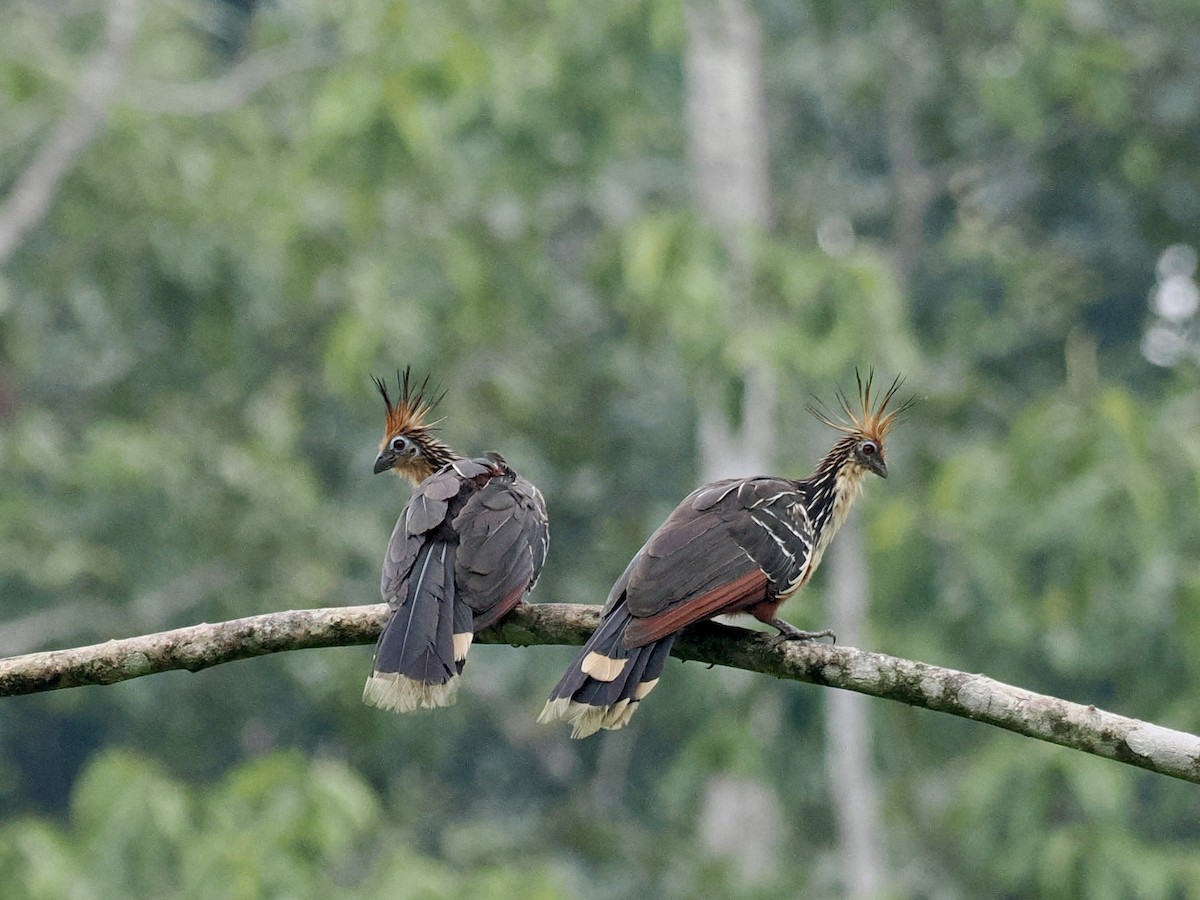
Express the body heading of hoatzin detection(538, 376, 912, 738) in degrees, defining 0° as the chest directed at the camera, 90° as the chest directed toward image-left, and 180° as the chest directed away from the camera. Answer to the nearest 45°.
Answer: approximately 270°

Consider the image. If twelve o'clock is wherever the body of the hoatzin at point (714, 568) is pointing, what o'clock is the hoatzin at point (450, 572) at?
the hoatzin at point (450, 572) is roughly at 6 o'clock from the hoatzin at point (714, 568).
